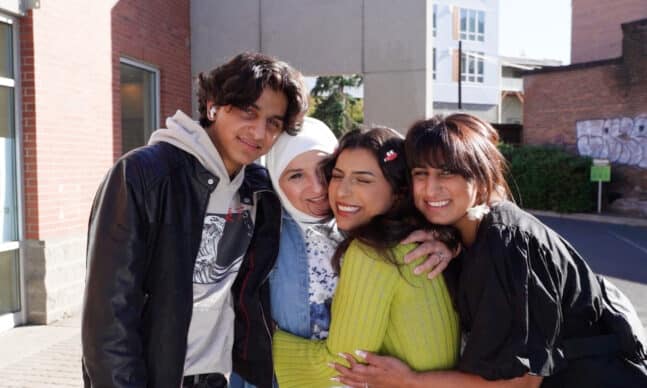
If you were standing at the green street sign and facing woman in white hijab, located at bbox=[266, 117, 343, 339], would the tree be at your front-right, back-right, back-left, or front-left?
back-right

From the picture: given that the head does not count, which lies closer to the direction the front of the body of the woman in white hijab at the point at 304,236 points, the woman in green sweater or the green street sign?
the woman in green sweater

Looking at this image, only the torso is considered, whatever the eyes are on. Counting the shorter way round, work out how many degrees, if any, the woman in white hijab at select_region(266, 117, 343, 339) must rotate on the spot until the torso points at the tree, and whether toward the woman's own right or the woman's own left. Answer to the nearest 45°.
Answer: approximately 135° to the woman's own left

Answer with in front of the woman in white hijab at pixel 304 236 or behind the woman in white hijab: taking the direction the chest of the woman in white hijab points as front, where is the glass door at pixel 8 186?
behind

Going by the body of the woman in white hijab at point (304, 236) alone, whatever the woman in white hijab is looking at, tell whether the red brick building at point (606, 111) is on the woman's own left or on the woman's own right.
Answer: on the woman's own left

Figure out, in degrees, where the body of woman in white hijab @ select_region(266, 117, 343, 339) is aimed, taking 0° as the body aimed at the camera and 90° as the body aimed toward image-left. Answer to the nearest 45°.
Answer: approximately 315°

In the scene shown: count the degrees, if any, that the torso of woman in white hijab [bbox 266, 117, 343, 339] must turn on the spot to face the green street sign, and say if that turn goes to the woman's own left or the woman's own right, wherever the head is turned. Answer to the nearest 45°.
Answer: approximately 90° to the woman's own left
